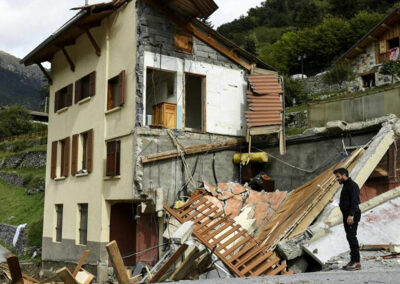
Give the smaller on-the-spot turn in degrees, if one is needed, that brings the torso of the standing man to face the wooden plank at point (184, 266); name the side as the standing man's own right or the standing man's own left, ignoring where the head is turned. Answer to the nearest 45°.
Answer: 0° — they already face it

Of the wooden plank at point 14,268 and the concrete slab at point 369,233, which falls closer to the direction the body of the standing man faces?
the wooden plank

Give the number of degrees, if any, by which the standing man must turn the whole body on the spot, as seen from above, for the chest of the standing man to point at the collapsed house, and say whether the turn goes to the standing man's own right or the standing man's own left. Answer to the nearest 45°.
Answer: approximately 45° to the standing man's own right

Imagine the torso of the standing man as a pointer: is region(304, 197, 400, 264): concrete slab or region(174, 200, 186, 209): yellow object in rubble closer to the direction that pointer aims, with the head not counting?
the yellow object in rubble

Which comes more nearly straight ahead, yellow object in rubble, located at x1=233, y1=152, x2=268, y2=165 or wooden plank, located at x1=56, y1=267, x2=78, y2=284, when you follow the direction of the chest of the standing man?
the wooden plank

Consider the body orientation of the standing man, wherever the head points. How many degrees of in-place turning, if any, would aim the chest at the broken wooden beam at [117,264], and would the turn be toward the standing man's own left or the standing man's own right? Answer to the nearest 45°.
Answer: approximately 45° to the standing man's own left

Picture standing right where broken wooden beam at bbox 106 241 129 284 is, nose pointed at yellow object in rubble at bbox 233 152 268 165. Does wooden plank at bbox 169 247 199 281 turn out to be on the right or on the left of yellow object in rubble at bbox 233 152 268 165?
right

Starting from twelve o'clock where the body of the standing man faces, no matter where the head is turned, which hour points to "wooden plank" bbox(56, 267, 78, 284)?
The wooden plank is roughly at 11 o'clock from the standing man.

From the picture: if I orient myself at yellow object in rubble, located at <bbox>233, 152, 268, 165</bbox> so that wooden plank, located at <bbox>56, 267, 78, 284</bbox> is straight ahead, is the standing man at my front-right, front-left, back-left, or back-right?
front-left

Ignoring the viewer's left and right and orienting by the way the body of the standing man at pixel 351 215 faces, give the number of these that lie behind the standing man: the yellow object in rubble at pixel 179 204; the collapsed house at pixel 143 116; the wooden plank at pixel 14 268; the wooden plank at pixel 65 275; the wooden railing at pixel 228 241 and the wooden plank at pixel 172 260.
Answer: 0

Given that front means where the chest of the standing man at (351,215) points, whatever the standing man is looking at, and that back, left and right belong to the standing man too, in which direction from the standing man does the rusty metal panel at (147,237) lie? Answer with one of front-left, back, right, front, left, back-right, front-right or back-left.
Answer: front-right

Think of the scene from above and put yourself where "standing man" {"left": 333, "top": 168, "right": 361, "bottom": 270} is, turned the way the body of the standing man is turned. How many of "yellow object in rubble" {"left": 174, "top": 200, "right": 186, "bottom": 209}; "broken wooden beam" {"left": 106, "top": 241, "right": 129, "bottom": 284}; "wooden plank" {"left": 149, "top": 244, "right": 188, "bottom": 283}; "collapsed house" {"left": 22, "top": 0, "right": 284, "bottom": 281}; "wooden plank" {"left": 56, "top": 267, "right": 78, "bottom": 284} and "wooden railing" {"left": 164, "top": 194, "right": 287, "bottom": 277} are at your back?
0

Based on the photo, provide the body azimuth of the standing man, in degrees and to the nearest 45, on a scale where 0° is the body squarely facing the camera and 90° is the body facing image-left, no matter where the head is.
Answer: approximately 90°

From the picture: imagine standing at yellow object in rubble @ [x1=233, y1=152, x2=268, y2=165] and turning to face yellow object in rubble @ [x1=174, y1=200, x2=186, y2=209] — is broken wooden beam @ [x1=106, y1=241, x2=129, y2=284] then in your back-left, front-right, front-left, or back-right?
front-left

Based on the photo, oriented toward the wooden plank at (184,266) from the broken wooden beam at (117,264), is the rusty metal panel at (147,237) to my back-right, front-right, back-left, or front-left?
front-left

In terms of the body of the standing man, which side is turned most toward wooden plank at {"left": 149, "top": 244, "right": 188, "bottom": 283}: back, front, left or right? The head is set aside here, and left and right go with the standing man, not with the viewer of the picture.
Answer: front
